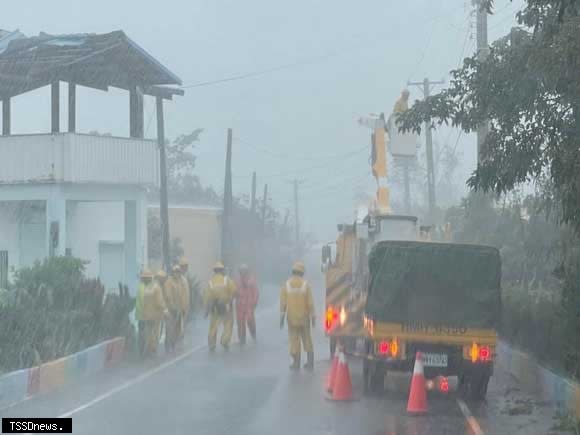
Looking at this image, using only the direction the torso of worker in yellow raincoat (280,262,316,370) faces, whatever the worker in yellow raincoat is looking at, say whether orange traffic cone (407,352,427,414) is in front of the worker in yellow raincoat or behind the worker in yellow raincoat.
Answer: behind

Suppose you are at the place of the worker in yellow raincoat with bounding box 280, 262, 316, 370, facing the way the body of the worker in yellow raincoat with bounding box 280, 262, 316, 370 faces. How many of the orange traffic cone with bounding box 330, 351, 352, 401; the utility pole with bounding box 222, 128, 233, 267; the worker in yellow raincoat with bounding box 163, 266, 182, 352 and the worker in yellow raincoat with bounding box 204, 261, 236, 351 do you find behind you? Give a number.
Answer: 1

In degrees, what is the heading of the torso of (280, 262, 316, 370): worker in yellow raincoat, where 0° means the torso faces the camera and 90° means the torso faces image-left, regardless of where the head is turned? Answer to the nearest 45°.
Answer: approximately 180°

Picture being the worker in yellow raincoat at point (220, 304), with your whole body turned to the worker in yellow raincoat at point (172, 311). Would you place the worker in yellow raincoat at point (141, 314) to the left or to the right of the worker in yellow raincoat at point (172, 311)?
left
